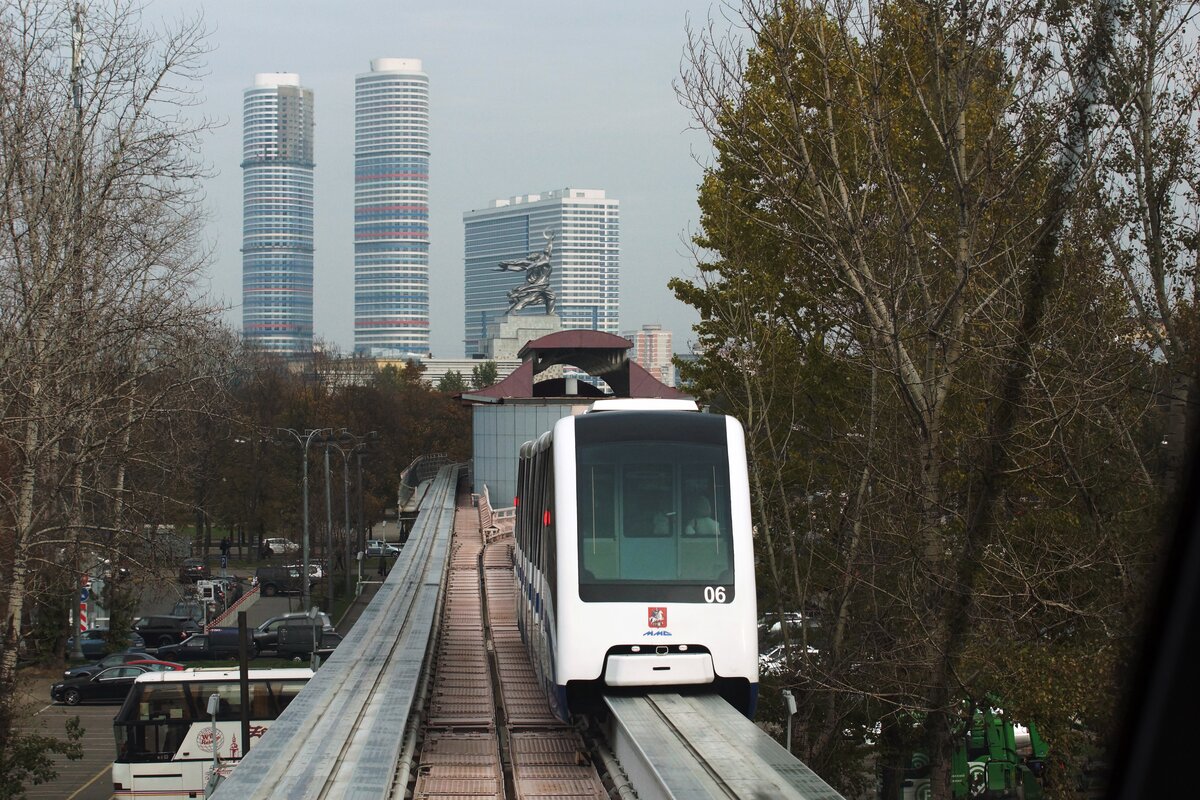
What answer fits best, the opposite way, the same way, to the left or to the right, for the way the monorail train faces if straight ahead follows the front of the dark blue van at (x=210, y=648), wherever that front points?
to the left

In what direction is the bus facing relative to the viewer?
to the viewer's left

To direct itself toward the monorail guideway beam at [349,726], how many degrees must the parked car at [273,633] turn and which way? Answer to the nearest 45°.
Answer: approximately 90° to its left

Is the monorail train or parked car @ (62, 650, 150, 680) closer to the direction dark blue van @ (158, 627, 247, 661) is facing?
the parked car

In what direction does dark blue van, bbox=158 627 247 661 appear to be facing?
to the viewer's left

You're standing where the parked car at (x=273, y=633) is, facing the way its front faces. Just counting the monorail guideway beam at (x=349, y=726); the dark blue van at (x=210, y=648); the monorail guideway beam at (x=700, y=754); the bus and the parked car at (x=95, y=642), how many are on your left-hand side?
3

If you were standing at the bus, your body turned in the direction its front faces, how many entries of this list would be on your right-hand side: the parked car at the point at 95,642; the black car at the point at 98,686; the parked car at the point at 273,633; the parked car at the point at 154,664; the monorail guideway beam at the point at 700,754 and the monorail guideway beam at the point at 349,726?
4

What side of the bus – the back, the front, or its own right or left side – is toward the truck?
back

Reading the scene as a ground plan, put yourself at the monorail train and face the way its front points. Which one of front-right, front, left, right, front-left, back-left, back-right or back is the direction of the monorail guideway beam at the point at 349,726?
right

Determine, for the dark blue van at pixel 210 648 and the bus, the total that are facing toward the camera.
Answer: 0

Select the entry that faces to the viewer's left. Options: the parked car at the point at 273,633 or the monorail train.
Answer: the parked car

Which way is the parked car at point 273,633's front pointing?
to the viewer's left

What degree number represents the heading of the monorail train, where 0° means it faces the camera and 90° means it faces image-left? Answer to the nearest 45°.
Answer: approximately 0°
